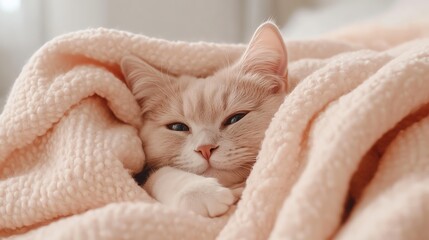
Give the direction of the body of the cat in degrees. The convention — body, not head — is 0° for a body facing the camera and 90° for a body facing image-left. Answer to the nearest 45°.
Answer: approximately 0°
